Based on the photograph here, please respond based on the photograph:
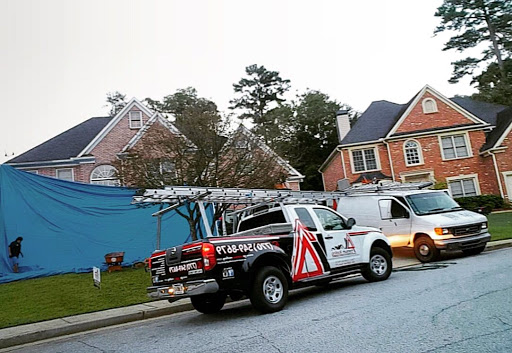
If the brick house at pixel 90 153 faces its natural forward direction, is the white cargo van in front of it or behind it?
in front

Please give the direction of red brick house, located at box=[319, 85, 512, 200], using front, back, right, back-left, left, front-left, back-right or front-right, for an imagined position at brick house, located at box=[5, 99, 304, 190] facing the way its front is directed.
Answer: left

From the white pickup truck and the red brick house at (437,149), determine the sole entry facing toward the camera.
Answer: the red brick house

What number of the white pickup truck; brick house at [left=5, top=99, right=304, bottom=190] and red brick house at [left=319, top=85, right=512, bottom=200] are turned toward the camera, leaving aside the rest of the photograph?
2

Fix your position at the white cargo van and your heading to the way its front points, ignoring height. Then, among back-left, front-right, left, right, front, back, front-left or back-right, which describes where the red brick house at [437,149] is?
back-left

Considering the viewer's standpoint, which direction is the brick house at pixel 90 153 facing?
facing the viewer

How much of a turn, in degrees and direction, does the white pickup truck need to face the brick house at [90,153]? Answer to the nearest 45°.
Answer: approximately 90° to its left

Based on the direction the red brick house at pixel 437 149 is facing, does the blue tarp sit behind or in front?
in front

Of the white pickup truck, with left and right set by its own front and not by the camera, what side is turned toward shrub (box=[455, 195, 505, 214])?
front

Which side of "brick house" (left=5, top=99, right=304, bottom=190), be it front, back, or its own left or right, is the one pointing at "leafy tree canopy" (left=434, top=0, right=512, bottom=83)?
left

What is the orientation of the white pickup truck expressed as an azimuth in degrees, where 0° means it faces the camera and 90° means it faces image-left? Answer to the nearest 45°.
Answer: approximately 225°

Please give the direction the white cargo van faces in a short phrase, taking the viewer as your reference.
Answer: facing the viewer and to the right of the viewer

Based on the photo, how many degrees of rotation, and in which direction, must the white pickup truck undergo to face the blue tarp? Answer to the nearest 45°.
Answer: approximately 90° to its left
